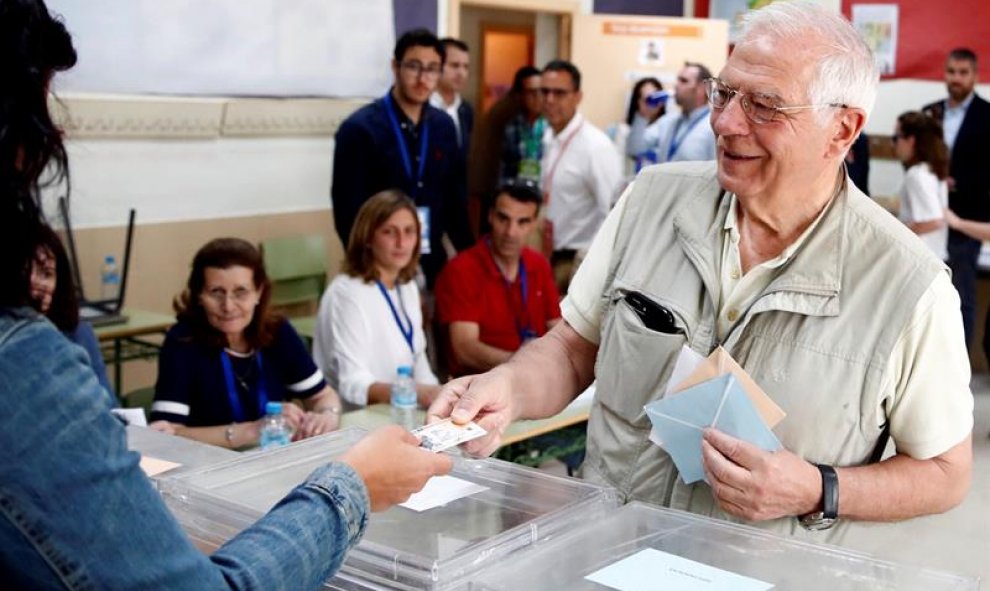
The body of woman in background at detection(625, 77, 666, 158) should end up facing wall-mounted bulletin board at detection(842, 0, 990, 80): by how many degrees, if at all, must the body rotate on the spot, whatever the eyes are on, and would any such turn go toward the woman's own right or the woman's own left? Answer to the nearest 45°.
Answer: approximately 45° to the woman's own left

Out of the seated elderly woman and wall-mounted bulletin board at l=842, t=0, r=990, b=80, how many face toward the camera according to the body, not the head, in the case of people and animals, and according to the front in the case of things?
2

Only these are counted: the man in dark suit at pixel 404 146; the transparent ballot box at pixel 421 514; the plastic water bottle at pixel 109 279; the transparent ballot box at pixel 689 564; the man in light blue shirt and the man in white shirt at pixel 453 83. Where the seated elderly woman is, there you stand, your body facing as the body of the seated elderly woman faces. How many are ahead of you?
2

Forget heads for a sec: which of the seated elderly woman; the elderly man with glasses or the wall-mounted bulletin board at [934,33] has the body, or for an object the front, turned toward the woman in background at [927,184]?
the wall-mounted bulletin board

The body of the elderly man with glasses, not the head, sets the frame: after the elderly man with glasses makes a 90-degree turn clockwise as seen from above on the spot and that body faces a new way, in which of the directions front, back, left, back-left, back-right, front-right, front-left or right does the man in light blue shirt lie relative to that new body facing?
front-right

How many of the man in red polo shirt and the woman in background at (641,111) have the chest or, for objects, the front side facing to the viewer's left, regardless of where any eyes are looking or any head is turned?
0

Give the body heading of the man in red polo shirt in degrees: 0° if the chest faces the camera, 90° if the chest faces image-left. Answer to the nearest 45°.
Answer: approximately 315°

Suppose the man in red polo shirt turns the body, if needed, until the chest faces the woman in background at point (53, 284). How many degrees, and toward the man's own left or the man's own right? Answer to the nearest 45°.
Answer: approximately 45° to the man's own right

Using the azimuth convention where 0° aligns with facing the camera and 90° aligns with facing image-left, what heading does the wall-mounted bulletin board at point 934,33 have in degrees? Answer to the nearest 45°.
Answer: approximately 0°

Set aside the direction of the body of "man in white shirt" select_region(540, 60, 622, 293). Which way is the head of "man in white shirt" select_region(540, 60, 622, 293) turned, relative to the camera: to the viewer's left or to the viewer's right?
to the viewer's left

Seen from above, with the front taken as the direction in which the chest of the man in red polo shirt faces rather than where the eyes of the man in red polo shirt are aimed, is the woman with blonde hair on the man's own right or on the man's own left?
on the man's own right

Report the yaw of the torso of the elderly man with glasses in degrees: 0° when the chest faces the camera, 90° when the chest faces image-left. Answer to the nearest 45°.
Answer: approximately 45°
